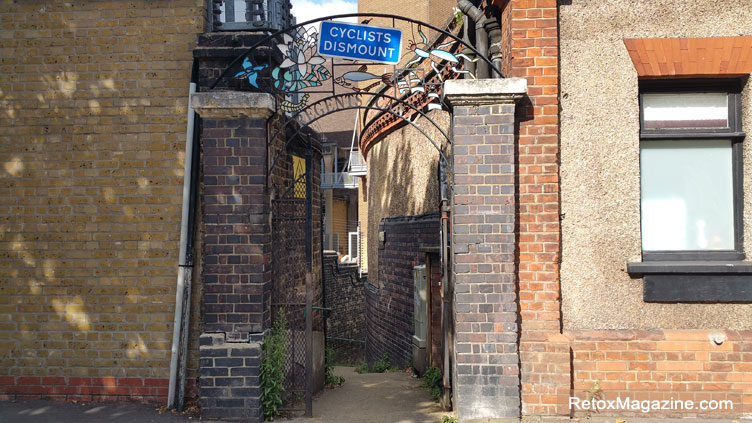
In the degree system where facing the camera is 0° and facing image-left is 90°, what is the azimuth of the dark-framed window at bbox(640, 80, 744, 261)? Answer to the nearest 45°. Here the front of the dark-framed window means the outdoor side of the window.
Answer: approximately 0°

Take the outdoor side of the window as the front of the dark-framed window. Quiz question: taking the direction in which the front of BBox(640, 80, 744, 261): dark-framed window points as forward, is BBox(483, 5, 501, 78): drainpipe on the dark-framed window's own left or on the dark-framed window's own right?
on the dark-framed window's own right

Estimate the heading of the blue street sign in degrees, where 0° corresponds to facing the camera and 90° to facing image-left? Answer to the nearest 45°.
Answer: approximately 0°

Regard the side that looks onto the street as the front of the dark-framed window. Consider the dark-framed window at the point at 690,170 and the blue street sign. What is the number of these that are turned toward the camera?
2
